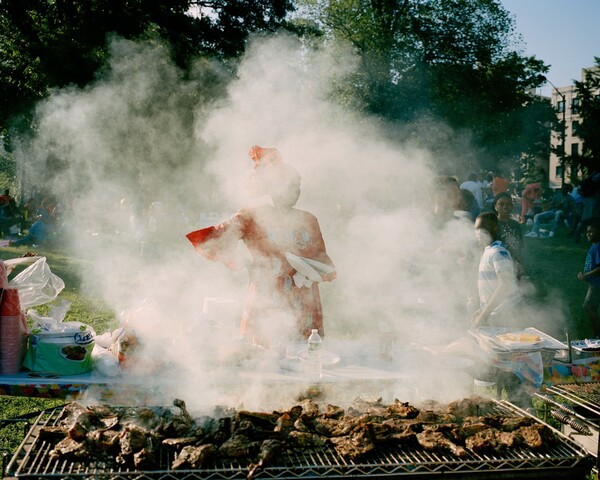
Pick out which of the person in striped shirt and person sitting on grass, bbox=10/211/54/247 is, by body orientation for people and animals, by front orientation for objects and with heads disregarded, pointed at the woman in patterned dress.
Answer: the person in striped shirt

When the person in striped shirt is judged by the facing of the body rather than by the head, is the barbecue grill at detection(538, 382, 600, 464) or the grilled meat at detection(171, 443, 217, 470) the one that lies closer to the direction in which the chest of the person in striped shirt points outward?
the grilled meat

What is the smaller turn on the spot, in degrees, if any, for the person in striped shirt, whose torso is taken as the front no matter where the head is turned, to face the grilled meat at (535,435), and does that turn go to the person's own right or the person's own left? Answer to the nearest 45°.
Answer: approximately 45° to the person's own left

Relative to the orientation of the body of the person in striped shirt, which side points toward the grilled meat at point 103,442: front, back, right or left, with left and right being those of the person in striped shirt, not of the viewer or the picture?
front

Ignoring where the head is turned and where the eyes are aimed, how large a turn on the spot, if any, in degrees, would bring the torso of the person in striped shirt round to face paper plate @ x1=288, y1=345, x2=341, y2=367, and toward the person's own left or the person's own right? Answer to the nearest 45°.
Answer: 0° — they already face it

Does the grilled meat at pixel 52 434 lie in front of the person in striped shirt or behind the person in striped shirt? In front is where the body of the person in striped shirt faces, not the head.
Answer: in front

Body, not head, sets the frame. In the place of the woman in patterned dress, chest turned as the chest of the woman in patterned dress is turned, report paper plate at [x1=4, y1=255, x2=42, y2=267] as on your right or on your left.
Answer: on your right

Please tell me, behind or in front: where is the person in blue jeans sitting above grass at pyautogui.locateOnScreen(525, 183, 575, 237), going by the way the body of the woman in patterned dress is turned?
behind

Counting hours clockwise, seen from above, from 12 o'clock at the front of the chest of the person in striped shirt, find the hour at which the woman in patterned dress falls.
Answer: The woman in patterned dress is roughly at 12 o'clock from the person in striped shirt.
